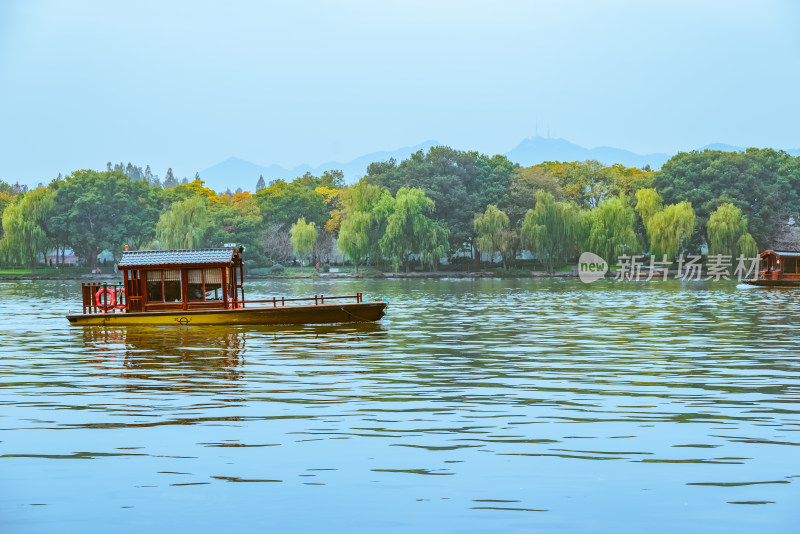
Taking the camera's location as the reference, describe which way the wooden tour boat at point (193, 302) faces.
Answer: facing to the right of the viewer
